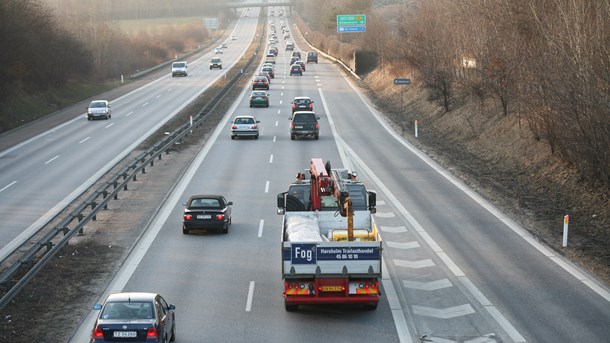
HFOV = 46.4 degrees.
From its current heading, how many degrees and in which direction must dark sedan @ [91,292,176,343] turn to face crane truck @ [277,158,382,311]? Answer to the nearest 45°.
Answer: approximately 45° to its right

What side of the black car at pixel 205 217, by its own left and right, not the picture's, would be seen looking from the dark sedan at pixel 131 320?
back

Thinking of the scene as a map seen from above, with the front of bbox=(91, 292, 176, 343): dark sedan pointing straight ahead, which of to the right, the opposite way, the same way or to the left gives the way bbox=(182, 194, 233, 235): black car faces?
the same way

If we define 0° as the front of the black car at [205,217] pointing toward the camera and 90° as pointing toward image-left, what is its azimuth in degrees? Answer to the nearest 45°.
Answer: approximately 180°

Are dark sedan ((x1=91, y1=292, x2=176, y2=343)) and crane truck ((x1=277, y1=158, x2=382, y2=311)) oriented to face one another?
no

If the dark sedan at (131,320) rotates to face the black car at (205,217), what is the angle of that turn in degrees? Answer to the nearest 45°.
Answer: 0° — it already faces it

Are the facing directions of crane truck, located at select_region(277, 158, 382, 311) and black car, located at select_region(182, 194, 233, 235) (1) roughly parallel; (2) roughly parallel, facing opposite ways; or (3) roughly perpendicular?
roughly parallel

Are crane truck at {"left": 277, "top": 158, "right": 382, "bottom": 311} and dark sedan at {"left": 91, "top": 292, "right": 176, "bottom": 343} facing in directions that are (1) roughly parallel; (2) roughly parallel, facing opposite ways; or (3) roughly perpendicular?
roughly parallel

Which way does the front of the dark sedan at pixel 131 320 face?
away from the camera

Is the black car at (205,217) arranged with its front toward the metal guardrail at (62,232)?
no

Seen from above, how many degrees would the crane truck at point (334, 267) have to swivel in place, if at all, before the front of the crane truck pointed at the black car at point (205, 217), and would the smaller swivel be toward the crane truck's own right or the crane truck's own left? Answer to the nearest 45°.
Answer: approximately 45° to the crane truck's own left

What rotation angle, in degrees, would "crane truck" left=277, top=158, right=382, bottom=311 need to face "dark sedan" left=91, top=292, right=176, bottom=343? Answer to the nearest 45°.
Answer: approximately 135° to its left

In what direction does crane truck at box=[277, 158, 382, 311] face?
away from the camera
